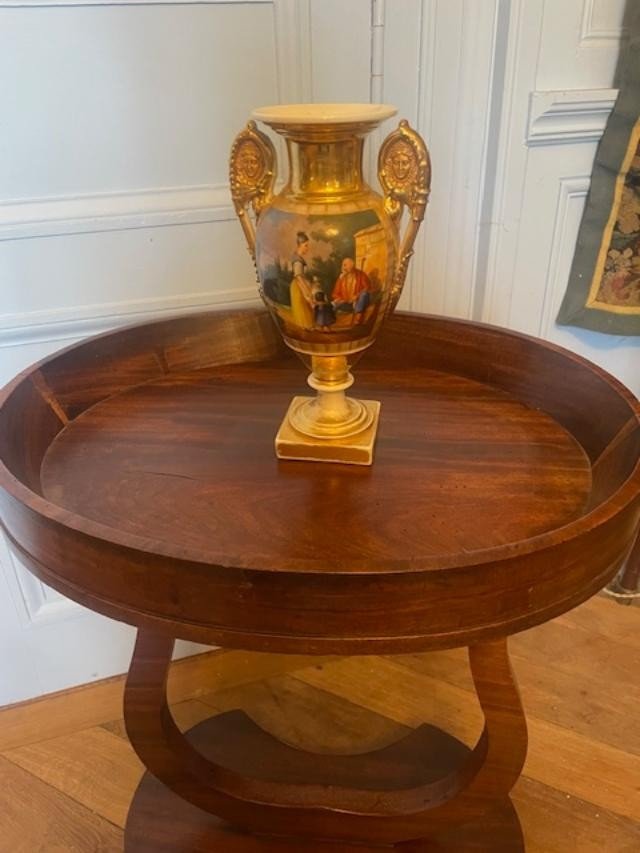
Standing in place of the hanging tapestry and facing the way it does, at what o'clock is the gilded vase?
The gilded vase is roughly at 1 o'clock from the hanging tapestry.

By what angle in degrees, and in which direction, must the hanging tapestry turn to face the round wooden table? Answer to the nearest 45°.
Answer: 0° — it already faces it

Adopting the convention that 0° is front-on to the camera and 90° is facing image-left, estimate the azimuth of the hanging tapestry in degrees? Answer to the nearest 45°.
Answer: approximately 0°
